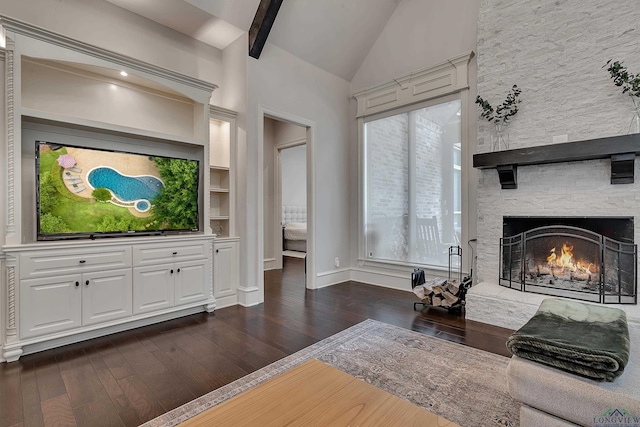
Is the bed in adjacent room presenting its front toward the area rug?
yes

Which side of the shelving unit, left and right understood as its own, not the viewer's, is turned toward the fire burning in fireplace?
front

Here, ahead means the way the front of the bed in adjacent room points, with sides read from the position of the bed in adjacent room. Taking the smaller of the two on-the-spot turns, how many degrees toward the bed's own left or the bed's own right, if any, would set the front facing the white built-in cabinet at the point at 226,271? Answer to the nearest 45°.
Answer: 0° — it already faces it

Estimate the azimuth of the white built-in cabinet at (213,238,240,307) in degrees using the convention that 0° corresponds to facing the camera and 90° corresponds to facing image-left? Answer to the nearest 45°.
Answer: approximately 315°

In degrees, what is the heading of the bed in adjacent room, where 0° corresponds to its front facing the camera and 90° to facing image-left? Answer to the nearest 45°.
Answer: approximately 0°

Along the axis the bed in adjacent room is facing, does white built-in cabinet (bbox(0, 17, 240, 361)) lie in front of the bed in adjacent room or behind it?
in front

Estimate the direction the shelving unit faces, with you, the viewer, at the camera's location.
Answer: facing the viewer and to the right of the viewer

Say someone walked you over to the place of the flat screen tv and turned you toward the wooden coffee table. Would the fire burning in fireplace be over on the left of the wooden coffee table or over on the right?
left

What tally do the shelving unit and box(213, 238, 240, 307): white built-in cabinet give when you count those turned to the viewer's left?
0
